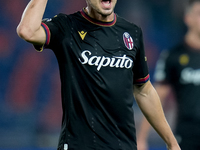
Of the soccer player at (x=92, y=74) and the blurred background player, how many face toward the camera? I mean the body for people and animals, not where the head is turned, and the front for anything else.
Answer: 2

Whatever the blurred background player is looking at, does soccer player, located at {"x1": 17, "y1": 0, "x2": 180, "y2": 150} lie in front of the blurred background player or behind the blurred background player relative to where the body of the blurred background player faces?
in front

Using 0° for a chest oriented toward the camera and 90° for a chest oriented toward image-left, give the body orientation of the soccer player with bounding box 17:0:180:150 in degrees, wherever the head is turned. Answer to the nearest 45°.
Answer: approximately 0°

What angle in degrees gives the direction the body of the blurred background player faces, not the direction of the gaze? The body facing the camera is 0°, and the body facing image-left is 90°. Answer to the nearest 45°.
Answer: approximately 0°
